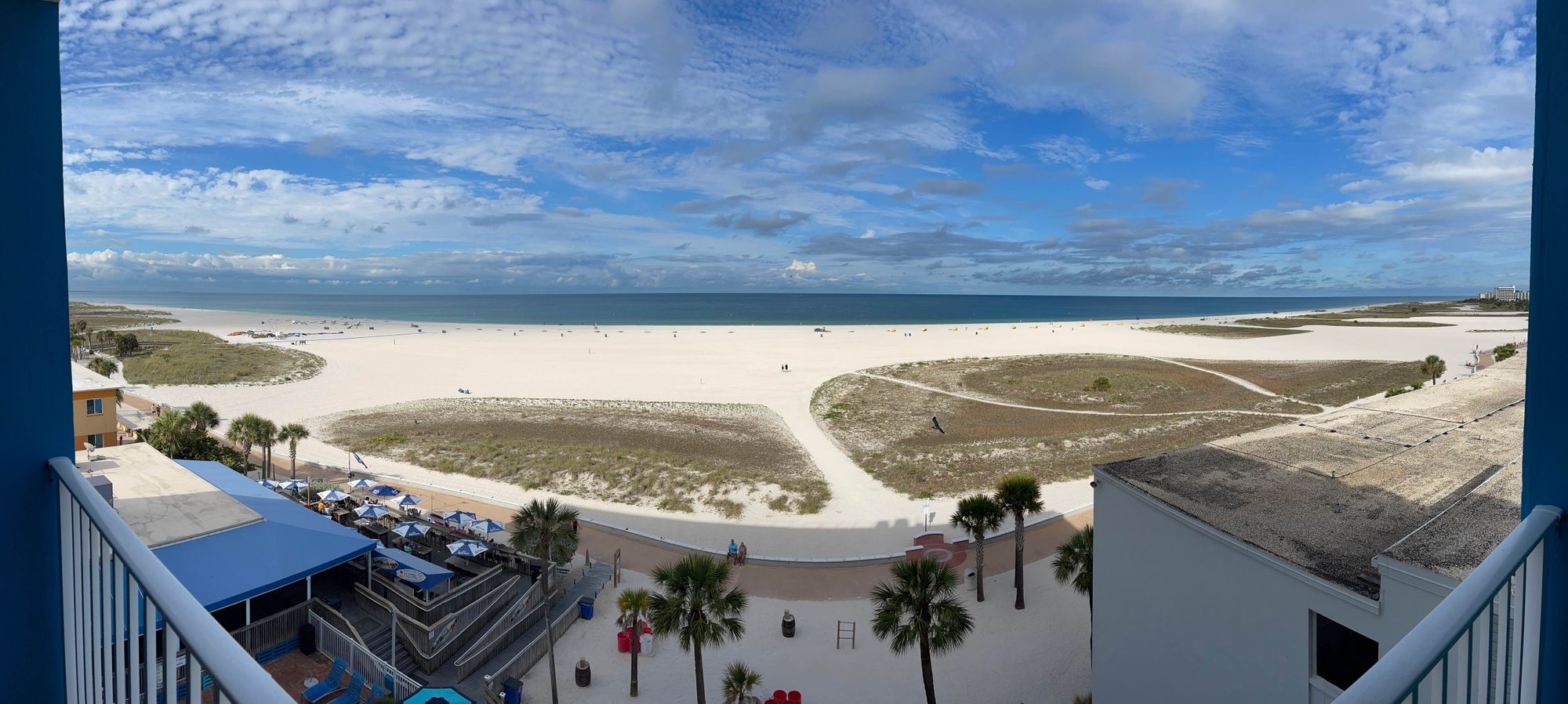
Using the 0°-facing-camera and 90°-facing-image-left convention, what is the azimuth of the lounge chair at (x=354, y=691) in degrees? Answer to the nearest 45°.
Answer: approximately 45°

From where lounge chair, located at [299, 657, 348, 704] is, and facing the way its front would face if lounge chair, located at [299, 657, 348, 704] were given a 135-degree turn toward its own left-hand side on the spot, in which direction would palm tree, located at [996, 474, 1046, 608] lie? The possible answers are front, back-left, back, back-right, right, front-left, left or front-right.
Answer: front

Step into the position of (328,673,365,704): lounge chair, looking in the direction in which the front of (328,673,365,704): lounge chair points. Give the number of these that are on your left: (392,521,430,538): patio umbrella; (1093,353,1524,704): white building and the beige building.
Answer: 1

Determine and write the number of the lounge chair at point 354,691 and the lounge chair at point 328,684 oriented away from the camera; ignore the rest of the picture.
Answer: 0

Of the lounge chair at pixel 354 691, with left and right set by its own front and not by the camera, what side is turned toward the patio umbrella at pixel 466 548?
back

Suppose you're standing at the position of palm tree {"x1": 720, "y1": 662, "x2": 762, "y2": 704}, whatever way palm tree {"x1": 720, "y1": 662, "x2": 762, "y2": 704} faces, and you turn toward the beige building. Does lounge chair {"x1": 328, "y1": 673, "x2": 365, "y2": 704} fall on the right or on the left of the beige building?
left

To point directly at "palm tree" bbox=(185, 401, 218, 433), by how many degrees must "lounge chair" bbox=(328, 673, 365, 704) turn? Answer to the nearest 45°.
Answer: approximately 135° to its right

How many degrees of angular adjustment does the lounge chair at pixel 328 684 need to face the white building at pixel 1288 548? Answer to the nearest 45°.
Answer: approximately 90° to its left

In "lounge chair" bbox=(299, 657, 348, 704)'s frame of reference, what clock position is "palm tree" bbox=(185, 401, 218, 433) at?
The palm tree is roughly at 4 o'clock from the lounge chair.

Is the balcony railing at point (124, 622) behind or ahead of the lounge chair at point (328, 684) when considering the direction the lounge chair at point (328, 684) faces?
ahead

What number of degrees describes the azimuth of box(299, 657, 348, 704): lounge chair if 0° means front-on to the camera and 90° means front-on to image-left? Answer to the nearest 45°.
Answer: approximately 45°

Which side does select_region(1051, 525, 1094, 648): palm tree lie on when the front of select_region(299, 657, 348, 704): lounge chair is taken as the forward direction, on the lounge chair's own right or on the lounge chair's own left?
on the lounge chair's own left
